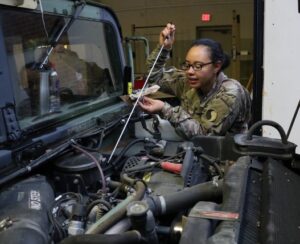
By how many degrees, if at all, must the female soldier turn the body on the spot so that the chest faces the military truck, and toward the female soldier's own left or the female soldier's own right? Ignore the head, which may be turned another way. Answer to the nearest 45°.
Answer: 0° — they already face it

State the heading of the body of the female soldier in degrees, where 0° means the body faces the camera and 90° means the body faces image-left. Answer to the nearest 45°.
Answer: approximately 45°
